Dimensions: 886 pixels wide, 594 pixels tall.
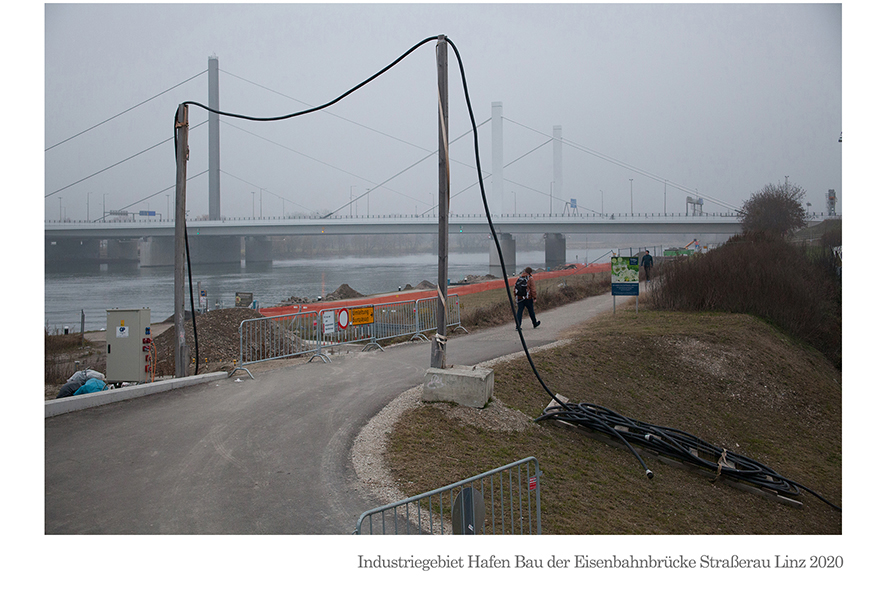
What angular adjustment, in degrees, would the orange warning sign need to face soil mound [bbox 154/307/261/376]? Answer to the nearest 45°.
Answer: approximately 135° to its right

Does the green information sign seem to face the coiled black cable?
yes

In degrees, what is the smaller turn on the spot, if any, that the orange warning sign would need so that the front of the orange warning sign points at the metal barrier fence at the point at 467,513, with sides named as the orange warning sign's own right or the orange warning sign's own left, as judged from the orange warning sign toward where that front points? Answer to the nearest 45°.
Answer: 0° — it already faces it

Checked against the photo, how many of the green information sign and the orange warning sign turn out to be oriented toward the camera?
2

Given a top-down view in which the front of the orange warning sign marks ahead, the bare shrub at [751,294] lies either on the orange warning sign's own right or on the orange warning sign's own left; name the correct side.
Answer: on the orange warning sign's own left

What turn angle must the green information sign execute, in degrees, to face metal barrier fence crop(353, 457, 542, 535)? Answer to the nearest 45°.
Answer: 0° — it already faces it

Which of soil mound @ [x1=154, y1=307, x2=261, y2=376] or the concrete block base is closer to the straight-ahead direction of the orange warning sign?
the concrete block base

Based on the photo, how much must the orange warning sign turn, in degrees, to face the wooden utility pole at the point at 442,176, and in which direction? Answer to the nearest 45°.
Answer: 0° — it already faces it

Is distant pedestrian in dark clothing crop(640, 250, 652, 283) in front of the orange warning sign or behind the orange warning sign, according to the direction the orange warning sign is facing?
behind

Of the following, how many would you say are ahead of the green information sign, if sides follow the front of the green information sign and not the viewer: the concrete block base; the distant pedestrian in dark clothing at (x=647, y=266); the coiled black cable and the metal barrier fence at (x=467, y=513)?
3
